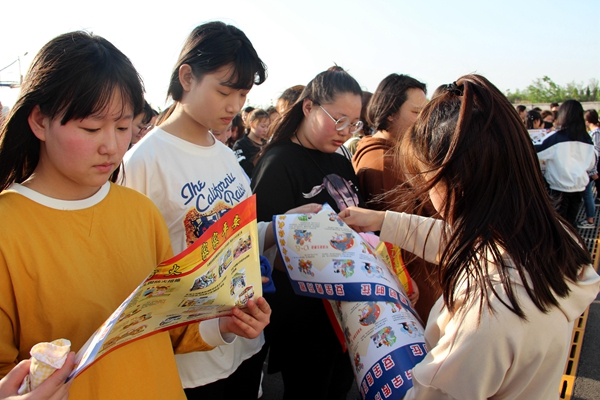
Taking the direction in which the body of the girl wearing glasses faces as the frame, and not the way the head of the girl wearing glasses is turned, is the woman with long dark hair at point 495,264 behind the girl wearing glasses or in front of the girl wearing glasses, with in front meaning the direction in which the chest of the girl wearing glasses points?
in front

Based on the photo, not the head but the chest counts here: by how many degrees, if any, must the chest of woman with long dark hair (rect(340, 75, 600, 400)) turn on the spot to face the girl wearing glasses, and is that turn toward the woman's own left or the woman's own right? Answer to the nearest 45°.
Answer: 0° — they already face them

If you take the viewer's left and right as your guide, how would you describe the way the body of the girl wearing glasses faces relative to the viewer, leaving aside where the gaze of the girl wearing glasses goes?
facing the viewer and to the right of the viewer

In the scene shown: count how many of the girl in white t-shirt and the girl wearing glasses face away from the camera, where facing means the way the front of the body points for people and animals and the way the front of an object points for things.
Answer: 0

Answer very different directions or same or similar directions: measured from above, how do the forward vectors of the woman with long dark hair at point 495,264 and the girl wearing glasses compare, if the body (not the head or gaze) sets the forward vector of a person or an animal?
very different directions

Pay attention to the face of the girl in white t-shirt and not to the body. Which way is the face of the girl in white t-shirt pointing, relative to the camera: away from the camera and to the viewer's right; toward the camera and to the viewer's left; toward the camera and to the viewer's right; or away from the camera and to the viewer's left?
toward the camera and to the viewer's right

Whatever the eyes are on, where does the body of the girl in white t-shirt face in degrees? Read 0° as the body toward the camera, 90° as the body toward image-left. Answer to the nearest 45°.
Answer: approximately 315°

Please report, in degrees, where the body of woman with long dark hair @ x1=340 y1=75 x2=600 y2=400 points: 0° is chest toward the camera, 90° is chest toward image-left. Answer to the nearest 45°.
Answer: approximately 135°
